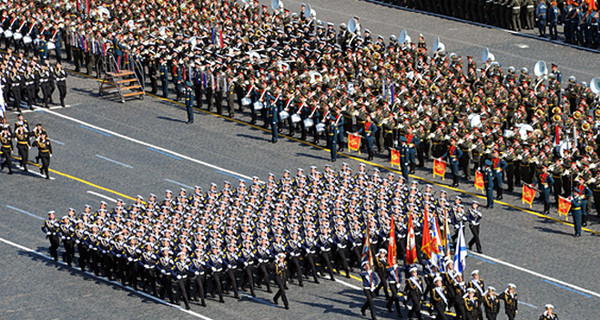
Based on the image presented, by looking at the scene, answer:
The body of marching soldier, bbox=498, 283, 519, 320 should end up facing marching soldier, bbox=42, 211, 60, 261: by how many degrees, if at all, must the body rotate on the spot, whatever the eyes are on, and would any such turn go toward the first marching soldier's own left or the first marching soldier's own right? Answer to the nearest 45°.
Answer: approximately 135° to the first marching soldier's own right

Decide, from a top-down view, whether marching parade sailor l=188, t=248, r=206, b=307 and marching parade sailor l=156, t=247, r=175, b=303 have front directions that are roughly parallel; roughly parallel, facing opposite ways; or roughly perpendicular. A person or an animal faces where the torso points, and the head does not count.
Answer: roughly parallel

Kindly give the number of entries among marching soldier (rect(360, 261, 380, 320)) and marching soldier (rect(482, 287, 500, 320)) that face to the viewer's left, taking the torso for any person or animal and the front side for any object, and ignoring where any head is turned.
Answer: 0

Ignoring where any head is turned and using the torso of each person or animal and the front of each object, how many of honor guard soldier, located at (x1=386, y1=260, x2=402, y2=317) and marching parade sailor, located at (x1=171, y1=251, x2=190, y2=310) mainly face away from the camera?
0

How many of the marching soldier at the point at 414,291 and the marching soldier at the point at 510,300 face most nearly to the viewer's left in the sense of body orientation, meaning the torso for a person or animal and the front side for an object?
0

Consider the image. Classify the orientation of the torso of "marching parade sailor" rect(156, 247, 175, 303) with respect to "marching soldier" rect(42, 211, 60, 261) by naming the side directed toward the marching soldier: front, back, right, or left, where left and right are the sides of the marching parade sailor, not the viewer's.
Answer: back

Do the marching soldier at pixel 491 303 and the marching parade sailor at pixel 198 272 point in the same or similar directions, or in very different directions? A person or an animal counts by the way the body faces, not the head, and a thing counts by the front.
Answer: same or similar directions

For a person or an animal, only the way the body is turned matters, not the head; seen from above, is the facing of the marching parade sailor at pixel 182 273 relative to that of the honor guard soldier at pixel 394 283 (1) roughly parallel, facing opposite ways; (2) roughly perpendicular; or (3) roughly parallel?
roughly parallel

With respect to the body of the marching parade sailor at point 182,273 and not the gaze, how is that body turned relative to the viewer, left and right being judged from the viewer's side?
facing the viewer and to the right of the viewer

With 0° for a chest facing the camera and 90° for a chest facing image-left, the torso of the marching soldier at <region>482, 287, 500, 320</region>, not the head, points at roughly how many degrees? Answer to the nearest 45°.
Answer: approximately 315°

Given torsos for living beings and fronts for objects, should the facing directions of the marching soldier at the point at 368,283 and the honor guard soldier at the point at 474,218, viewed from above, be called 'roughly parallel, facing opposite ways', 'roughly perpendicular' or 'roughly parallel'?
roughly parallel

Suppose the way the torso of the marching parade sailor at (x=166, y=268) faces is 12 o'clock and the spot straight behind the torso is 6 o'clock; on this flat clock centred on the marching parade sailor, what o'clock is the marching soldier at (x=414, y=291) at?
The marching soldier is roughly at 11 o'clock from the marching parade sailor.

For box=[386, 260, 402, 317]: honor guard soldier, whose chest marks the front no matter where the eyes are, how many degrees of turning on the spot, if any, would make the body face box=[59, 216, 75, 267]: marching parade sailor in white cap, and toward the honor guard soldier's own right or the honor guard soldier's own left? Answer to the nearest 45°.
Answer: approximately 135° to the honor guard soldier's own right
